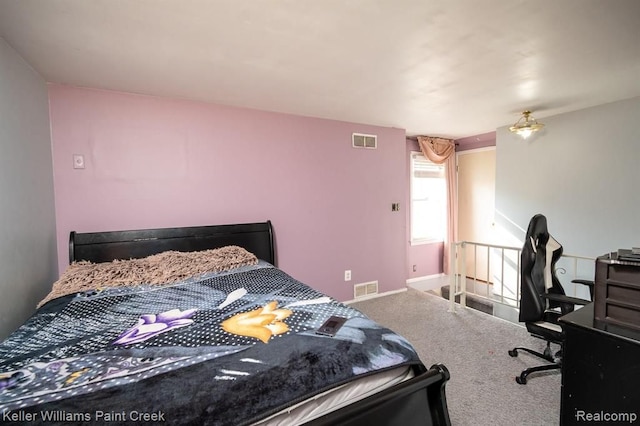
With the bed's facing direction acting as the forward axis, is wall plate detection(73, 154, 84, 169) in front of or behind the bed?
behind

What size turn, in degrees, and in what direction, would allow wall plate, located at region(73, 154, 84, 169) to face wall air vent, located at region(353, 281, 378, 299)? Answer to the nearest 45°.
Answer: approximately 90° to its left

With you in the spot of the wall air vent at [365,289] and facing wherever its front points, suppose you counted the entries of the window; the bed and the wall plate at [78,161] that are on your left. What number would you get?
1

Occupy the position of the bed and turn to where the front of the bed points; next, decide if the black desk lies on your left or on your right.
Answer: on your left

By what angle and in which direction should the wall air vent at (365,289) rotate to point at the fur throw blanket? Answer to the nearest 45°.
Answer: approximately 90° to its right

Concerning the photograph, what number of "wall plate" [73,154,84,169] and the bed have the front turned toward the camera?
2

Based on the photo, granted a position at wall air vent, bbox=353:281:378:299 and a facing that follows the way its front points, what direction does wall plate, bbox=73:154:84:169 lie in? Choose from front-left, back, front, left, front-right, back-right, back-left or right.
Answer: right

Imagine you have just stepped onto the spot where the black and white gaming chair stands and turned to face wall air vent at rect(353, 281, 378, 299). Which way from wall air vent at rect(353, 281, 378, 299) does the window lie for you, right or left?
right

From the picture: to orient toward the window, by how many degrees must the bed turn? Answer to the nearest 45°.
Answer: approximately 135° to its left

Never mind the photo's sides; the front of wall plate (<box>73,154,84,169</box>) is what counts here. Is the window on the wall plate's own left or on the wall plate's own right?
on the wall plate's own left

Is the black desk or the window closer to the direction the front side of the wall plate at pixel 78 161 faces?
the black desk

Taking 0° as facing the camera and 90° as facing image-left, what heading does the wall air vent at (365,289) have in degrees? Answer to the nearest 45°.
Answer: approximately 315°
